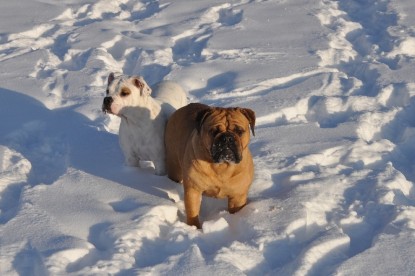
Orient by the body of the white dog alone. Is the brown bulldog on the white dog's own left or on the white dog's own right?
on the white dog's own left

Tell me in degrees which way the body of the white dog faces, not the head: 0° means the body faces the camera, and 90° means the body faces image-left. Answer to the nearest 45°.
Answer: approximately 45°
